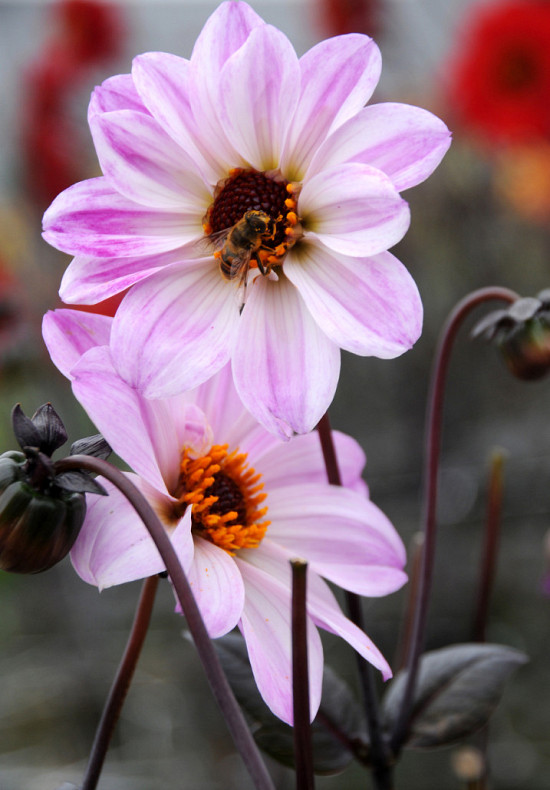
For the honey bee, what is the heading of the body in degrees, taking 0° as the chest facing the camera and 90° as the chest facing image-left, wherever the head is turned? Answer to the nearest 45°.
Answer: approximately 225°

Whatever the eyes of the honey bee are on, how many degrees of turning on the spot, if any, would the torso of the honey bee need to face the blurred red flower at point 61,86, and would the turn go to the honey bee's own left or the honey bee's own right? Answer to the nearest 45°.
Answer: approximately 45° to the honey bee's own left
